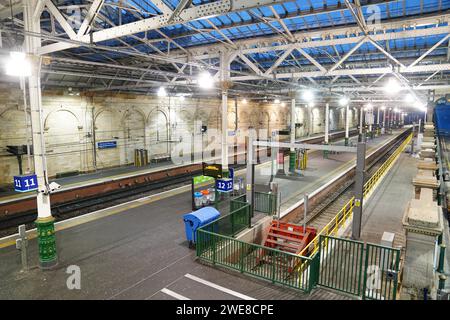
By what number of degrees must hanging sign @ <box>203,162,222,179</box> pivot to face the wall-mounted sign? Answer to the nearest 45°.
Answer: approximately 135° to its right

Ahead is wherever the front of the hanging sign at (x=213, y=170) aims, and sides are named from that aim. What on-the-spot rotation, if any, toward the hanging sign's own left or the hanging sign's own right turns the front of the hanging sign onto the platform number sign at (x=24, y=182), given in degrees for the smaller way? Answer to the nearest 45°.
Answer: approximately 45° to the hanging sign's own right

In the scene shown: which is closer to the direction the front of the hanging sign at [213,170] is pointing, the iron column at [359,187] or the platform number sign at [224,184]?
the platform number sign

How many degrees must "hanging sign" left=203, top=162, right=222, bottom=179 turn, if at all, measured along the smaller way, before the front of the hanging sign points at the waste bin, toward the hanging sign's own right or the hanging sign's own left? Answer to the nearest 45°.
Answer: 0° — it already faces it

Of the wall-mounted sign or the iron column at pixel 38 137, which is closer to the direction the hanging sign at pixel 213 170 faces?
the iron column

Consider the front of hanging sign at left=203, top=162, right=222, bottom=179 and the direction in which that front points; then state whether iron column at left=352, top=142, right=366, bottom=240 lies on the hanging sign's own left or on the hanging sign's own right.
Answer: on the hanging sign's own left

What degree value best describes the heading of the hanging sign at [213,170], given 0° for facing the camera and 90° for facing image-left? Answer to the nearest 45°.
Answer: approximately 0°
